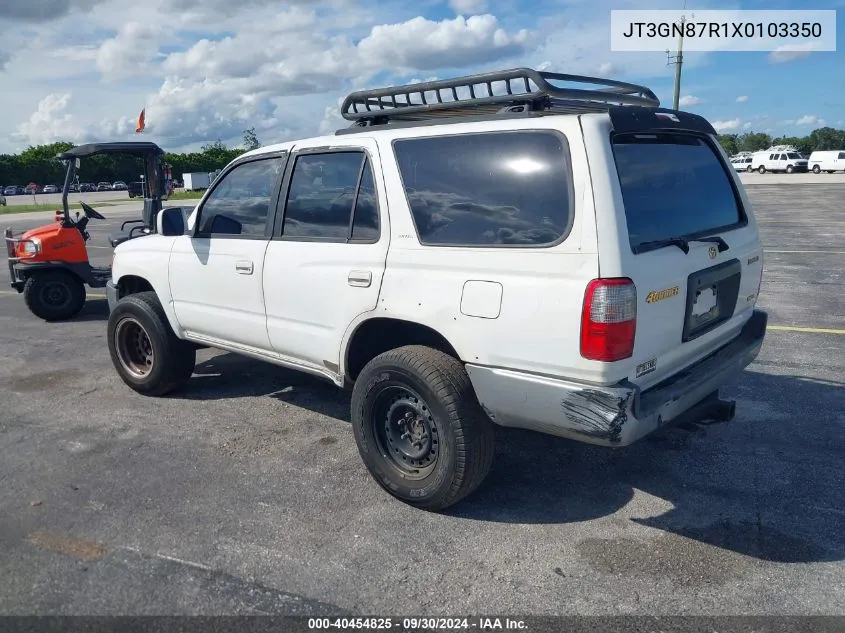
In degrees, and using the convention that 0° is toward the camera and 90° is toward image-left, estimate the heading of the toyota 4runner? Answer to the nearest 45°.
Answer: approximately 135°

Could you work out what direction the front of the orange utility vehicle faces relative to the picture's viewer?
facing to the left of the viewer

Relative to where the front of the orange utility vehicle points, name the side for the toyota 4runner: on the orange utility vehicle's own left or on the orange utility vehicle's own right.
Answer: on the orange utility vehicle's own left

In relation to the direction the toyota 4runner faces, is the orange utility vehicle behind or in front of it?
in front

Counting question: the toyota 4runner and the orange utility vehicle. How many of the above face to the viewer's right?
0
